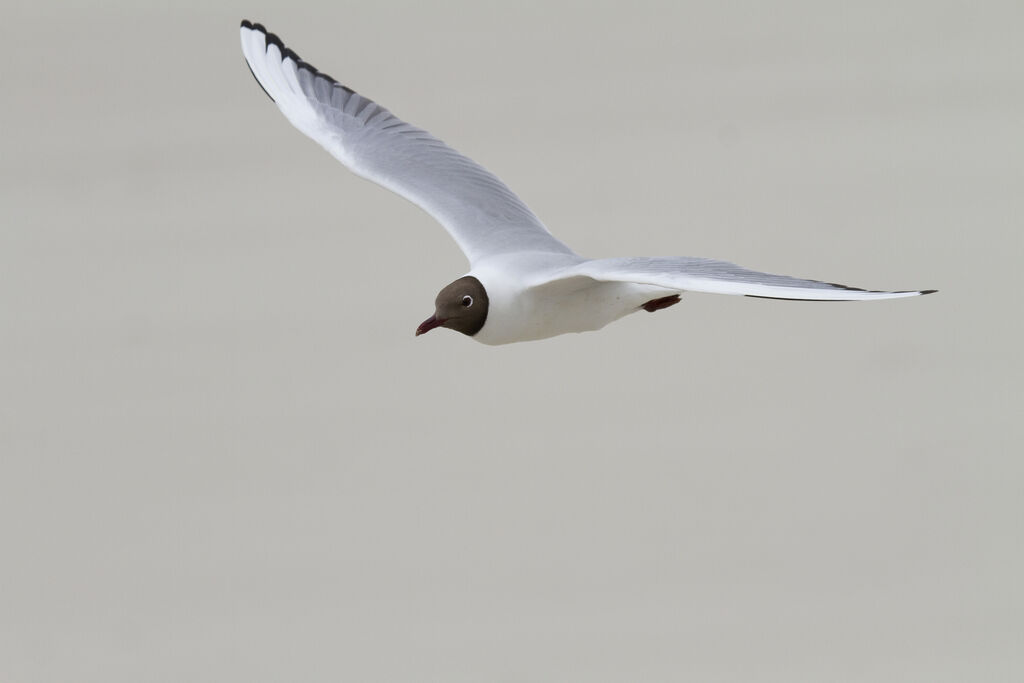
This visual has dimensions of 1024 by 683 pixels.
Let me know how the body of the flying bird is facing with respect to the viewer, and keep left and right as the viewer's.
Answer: facing the viewer and to the left of the viewer
